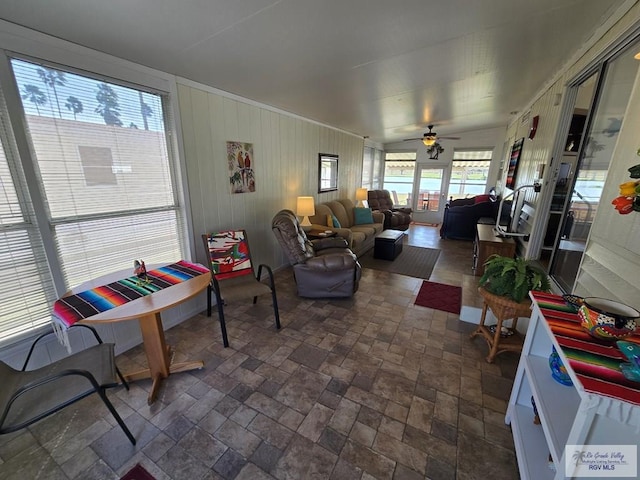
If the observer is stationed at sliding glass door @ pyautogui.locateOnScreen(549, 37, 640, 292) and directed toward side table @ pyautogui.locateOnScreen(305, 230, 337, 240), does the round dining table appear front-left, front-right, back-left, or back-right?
front-left

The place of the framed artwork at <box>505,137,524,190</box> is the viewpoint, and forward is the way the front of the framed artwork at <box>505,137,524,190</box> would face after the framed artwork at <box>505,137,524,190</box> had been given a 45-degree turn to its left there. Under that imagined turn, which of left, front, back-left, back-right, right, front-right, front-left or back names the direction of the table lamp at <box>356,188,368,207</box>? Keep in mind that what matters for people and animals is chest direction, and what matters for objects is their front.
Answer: front-right

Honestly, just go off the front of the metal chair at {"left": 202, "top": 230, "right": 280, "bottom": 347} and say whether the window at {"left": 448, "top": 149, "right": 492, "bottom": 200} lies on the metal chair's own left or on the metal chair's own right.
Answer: on the metal chair's own left

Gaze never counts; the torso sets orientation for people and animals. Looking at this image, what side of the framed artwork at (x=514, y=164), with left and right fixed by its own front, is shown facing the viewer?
left

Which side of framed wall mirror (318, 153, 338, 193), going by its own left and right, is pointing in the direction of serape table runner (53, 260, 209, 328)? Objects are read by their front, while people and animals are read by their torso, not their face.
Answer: right

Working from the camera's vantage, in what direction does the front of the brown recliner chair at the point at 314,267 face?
facing to the right of the viewer

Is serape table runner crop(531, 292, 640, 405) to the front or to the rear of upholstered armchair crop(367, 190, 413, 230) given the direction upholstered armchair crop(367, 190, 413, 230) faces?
to the front

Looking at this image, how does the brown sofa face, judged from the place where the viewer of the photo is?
facing the viewer and to the right of the viewer

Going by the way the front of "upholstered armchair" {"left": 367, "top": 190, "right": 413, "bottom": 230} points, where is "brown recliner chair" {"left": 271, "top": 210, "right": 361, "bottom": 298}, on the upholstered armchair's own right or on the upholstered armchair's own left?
on the upholstered armchair's own right

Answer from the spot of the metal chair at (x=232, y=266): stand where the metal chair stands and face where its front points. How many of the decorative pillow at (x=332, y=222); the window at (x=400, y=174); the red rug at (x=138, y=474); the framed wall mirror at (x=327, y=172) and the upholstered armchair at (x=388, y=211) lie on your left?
4

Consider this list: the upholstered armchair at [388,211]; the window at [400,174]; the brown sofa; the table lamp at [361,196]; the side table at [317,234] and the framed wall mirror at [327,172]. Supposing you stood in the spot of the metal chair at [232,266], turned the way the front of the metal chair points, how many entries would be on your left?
6

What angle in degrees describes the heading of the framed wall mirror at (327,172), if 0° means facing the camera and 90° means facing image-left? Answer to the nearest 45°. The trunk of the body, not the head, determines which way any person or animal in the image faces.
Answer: approximately 315°

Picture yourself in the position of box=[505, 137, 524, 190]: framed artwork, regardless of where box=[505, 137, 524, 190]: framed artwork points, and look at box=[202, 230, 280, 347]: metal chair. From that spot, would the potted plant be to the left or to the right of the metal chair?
left

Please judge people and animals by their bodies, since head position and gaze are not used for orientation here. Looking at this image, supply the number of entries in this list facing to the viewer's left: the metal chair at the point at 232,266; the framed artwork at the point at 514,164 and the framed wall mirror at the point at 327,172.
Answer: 1

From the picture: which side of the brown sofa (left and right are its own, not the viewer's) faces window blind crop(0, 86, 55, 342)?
right

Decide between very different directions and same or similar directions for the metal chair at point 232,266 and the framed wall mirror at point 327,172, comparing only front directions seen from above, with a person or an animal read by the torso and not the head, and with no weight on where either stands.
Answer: same or similar directions
